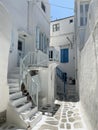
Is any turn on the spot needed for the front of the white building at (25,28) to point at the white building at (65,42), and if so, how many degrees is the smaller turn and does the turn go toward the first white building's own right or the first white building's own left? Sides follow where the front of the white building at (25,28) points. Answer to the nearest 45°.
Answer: approximately 90° to the first white building's own left

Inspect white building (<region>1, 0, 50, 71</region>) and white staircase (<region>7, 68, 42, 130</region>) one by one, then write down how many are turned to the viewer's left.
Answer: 0

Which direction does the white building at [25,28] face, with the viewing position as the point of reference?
facing the viewer and to the right of the viewer
